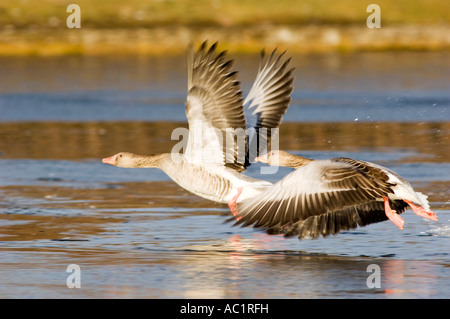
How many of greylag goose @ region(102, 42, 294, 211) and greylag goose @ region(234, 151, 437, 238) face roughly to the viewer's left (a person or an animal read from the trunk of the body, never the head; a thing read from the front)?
2

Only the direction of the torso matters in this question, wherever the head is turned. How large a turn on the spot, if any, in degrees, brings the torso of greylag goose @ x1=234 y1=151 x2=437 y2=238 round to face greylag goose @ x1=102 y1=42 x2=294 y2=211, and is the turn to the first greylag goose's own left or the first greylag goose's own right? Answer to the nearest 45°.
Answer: approximately 45° to the first greylag goose's own right

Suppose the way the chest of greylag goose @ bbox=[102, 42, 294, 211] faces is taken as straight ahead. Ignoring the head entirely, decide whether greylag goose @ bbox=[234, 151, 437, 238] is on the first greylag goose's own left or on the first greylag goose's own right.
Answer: on the first greylag goose's own left

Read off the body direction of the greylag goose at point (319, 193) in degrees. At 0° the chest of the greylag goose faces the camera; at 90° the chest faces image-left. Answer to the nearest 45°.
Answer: approximately 90°

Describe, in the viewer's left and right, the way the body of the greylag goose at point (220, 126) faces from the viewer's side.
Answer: facing to the left of the viewer
